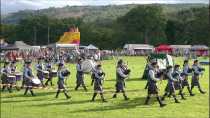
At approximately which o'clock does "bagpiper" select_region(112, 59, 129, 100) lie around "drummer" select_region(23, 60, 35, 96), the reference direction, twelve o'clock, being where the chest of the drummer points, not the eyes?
The bagpiper is roughly at 1 o'clock from the drummer.

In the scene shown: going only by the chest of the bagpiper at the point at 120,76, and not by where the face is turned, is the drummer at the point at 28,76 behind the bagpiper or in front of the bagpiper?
behind

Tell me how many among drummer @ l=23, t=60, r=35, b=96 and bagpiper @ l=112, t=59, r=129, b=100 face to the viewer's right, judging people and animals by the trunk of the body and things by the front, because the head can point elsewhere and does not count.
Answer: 2

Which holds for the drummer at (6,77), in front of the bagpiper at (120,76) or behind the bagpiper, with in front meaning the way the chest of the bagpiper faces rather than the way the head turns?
behind

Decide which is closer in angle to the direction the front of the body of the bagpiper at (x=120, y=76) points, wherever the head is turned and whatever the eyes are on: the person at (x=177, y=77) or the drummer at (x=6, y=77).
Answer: the person

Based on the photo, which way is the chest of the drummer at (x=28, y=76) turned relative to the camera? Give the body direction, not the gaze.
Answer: to the viewer's right
